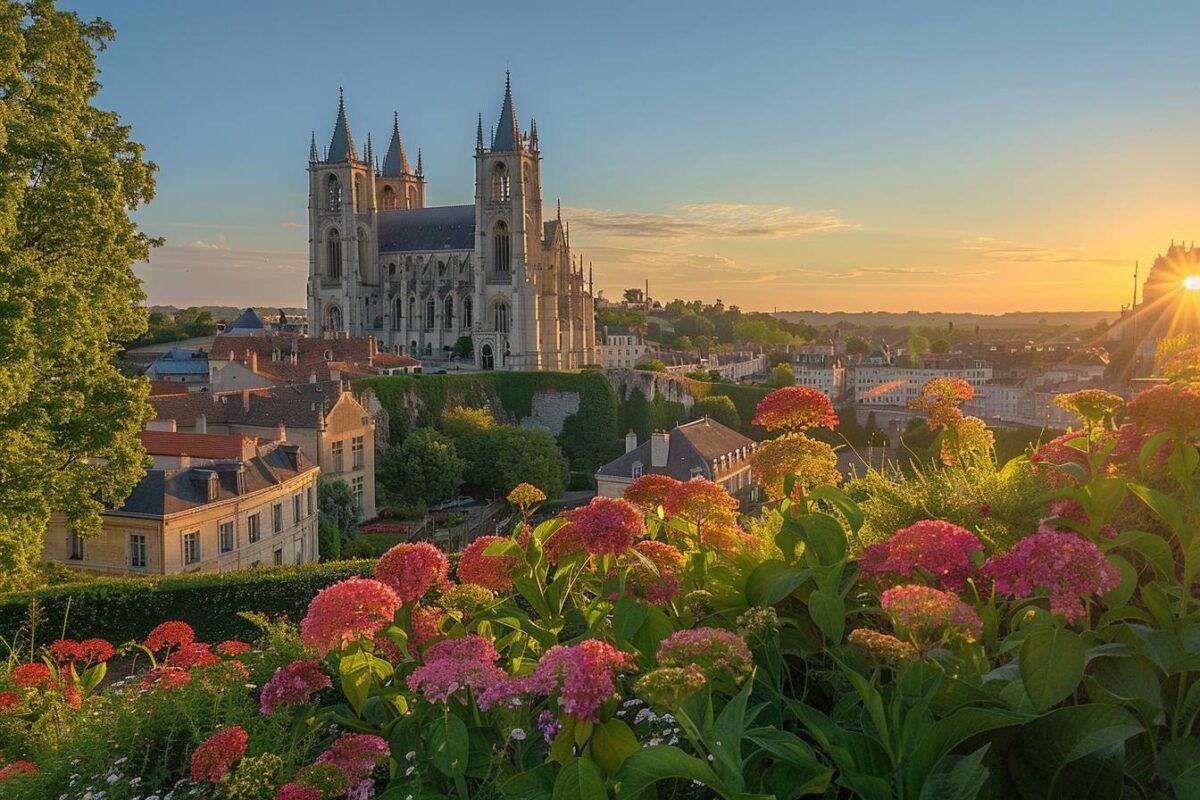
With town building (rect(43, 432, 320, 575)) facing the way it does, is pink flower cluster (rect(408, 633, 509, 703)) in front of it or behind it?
in front

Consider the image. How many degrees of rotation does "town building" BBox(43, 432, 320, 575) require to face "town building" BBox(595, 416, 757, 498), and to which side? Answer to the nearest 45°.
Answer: approximately 90° to its left

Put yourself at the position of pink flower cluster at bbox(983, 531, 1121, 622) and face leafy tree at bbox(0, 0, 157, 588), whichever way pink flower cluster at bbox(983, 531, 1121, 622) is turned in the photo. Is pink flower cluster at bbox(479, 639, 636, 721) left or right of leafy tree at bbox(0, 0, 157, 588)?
left

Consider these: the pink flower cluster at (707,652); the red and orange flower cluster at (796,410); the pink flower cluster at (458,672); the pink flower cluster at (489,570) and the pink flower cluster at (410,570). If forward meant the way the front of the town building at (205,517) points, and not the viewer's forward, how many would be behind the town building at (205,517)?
0

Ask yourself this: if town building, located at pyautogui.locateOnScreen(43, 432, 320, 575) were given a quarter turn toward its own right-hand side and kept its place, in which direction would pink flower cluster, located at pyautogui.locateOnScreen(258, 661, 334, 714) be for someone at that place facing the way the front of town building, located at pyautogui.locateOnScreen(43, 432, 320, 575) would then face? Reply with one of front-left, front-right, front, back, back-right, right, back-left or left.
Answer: front-left

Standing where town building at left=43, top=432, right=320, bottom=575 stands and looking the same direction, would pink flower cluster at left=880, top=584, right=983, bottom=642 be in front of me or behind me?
in front

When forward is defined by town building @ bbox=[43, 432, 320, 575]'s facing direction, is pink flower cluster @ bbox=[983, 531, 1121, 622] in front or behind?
in front

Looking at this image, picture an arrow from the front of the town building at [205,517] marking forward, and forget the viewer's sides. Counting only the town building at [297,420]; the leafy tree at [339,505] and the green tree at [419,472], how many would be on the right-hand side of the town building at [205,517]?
0

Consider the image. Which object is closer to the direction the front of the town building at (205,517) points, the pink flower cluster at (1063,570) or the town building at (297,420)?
the pink flower cluster

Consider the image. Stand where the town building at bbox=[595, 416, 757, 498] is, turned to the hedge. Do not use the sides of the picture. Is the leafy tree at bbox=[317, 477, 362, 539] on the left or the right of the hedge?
right

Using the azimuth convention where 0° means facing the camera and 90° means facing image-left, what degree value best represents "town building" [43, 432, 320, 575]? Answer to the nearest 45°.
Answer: approximately 315°

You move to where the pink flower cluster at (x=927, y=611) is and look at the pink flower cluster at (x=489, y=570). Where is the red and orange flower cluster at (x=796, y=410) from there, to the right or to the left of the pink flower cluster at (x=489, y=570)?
right

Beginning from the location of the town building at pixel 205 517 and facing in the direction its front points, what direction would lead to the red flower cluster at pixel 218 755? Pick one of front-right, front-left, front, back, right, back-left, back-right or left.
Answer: front-right

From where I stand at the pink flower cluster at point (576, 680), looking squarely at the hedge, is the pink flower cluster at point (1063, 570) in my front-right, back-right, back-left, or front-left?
back-right

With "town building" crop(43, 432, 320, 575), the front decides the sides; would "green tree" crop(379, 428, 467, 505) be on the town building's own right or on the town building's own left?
on the town building's own left
